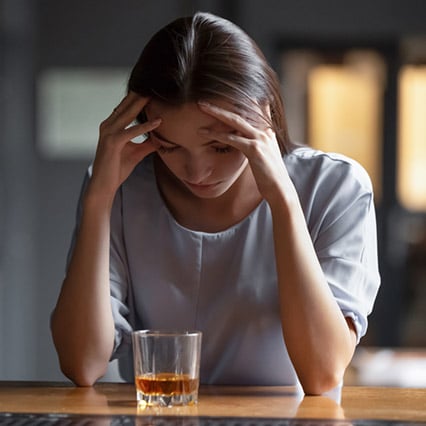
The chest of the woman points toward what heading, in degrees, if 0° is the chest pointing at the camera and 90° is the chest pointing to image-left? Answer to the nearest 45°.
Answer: approximately 0°
